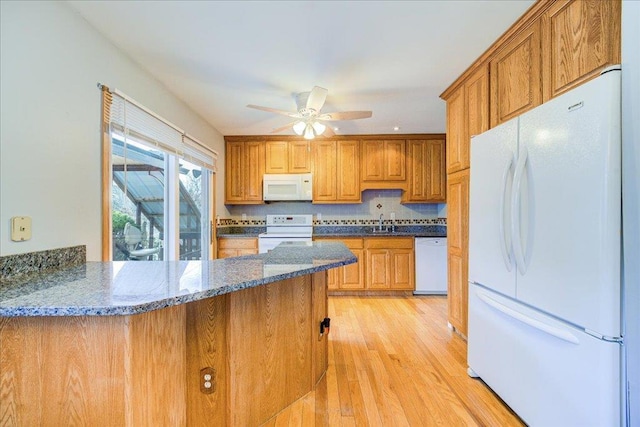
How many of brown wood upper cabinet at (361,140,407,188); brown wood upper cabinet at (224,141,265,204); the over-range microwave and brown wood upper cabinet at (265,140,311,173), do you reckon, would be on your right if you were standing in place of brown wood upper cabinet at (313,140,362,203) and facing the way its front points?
3

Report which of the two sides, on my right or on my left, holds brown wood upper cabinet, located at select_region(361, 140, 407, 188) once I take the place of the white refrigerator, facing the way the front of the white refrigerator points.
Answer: on my right

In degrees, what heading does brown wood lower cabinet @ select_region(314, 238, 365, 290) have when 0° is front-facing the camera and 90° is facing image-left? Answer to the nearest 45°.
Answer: approximately 0°

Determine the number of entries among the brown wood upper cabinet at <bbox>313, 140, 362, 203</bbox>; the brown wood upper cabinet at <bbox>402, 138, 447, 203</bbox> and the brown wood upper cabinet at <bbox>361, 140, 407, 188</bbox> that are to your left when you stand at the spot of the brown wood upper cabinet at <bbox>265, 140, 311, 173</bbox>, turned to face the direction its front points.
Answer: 3

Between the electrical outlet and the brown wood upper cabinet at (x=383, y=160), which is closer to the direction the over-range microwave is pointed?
the electrical outlet
